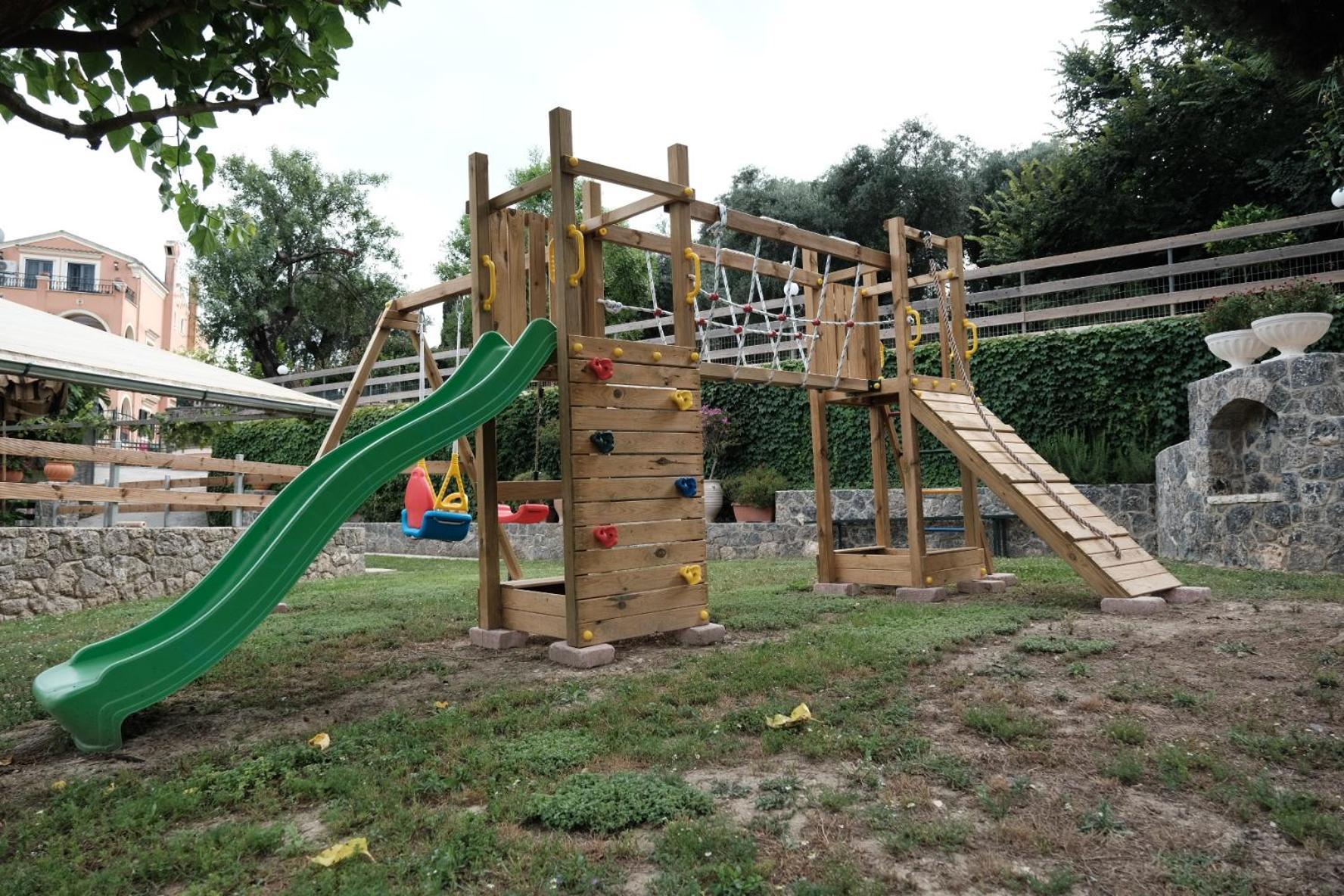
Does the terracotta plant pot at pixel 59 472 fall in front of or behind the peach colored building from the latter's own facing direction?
in front

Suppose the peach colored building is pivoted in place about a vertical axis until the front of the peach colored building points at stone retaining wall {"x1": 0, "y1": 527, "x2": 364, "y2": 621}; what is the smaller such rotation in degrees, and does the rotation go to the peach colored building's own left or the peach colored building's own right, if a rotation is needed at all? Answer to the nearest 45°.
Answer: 0° — it already faces it

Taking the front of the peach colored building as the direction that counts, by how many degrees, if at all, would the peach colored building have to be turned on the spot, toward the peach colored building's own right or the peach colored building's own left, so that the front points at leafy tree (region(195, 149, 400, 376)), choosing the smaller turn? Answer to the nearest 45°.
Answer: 0° — it already faces it

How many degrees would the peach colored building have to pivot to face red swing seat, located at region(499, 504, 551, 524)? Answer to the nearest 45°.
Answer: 0° — it already faces it

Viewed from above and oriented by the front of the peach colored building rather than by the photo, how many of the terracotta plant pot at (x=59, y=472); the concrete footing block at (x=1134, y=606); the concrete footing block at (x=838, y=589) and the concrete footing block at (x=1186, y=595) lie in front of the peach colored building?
4

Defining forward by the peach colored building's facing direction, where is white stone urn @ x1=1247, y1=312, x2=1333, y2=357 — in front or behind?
in front

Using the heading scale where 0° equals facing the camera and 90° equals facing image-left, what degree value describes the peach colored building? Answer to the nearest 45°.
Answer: approximately 0°

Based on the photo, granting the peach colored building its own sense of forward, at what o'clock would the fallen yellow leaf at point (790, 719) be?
The fallen yellow leaf is roughly at 12 o'clock from the peach colored building.

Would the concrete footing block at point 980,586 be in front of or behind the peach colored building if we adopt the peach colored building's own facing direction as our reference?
in front

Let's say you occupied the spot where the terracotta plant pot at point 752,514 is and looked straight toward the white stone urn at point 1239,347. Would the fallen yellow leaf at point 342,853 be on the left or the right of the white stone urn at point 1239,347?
right
